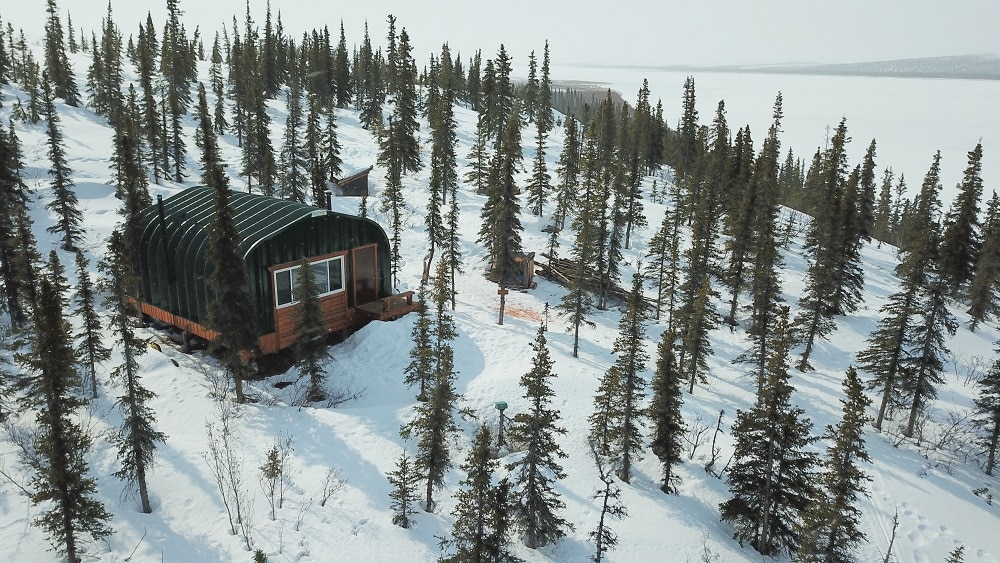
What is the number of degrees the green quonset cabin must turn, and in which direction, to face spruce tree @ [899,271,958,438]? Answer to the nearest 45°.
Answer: approximately 45° to its left

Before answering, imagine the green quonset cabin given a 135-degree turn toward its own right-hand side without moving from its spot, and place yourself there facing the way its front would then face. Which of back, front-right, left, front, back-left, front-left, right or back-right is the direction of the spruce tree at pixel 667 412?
back-left

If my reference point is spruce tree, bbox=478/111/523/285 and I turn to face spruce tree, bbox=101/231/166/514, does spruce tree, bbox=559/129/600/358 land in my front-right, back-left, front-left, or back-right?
front-left

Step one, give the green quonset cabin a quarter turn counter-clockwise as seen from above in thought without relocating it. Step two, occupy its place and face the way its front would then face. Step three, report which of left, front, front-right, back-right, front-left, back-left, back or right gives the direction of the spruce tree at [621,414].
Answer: right

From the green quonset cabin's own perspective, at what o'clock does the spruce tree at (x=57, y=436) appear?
The spruce tree is roughly at 2 o'clock from the green quonset cabin.

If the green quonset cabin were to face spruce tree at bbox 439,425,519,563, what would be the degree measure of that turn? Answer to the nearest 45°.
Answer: approximately 45° to its right

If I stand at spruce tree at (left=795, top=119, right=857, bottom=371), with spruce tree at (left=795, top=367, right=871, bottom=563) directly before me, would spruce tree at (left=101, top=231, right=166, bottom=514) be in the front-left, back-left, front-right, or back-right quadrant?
front-right

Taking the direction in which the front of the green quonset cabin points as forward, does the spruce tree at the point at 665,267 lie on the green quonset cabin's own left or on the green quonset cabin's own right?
on the green quonset cabin's own left

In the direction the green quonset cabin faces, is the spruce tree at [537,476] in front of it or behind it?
in front

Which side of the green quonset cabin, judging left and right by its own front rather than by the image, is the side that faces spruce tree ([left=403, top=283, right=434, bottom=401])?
front

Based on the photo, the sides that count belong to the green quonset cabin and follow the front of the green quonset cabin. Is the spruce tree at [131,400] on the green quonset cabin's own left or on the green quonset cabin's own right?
on the green quonset cabin's own right
